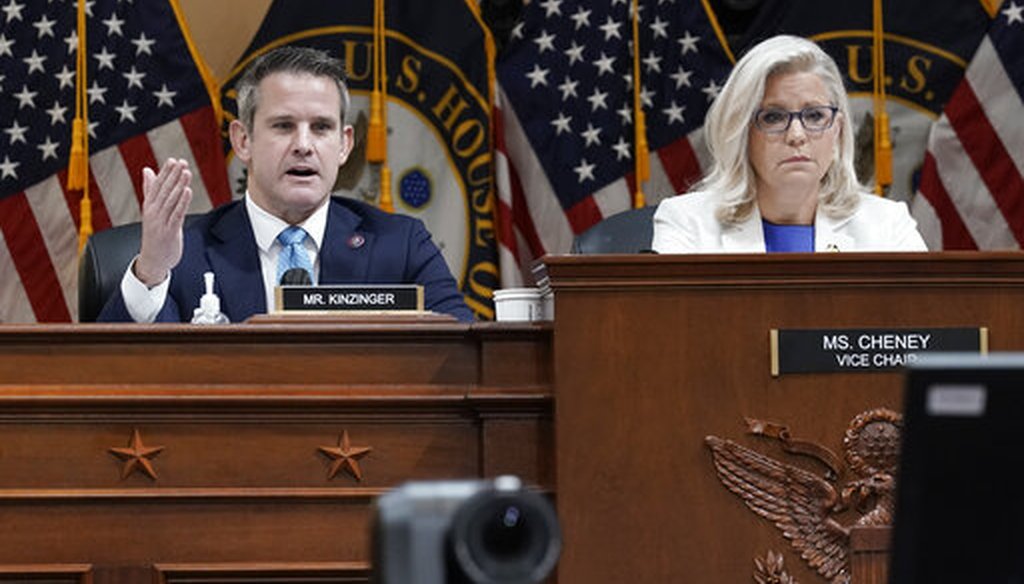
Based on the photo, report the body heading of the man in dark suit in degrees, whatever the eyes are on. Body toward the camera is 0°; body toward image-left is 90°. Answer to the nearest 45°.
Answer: approximately 0°

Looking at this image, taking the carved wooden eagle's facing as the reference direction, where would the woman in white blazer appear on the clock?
The woman in white blazer is roughly at 6 o'clock from the carved wooden eagle.

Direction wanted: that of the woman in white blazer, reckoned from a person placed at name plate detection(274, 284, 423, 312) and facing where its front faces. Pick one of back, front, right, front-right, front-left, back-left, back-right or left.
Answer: back-left

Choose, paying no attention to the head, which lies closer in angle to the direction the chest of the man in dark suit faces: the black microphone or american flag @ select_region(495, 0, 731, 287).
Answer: the black microphone

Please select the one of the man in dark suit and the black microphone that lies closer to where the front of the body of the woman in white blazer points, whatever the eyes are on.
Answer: the black microphone

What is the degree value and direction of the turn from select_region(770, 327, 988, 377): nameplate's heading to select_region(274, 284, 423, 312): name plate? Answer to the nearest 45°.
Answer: approximately 90° to its right

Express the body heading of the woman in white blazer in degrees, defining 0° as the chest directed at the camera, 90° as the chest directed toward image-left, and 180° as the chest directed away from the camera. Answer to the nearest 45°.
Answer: approximately 0°

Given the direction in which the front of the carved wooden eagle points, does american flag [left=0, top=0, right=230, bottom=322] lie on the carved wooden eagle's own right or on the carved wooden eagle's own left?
on the carved wooden eagle's own right

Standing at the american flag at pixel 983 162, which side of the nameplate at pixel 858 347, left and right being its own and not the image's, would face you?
back
